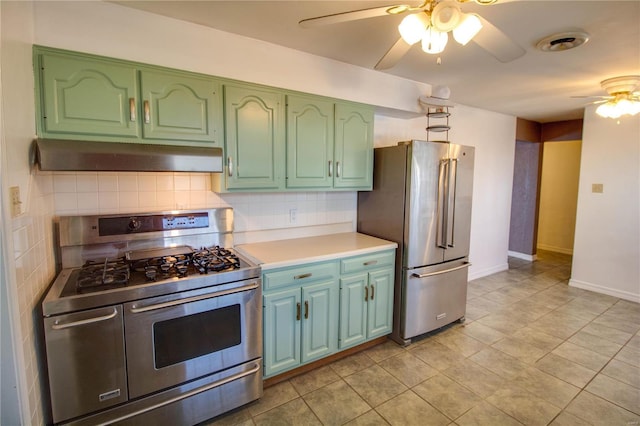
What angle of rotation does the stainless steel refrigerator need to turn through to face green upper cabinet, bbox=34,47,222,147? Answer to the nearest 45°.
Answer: approximately 90° to its right

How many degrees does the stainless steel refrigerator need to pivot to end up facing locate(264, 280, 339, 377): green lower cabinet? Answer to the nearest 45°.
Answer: approximately 90° to its right

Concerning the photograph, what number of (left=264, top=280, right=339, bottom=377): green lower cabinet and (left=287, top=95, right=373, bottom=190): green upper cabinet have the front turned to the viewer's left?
0

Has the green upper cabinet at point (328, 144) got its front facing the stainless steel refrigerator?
no

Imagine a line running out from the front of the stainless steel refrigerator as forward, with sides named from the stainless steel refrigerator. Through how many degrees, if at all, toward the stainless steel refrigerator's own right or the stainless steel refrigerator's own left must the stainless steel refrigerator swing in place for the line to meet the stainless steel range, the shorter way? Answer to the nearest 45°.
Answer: approximately 90° to the stainless steel refrigerator's own right

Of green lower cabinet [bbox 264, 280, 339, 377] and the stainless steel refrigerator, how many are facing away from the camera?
0

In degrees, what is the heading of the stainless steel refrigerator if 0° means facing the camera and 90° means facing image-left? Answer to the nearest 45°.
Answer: approximately 315°

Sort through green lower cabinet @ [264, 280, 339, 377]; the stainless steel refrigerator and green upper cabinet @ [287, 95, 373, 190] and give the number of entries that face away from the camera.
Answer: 0

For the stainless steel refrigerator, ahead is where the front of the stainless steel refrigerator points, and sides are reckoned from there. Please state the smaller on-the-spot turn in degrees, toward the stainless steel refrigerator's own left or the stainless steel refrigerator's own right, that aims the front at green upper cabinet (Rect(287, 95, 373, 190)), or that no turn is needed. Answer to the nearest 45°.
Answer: approximately 90° to the stainless steel refrigerator's own right

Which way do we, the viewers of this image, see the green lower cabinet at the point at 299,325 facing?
facing the viewer and to the right of the viewer

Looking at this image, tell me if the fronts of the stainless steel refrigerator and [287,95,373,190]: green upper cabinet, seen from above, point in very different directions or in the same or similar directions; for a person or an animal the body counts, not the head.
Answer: same or similar directions

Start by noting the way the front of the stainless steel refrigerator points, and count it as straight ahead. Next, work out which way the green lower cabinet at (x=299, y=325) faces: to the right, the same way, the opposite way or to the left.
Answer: the same way

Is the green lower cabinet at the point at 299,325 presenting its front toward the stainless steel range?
no

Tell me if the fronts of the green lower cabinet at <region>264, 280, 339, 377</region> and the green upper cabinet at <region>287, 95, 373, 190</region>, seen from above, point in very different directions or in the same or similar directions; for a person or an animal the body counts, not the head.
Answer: same or similar directions

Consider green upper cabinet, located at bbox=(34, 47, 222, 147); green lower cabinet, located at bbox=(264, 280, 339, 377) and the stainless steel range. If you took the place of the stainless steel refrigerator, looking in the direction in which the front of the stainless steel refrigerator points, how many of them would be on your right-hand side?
3

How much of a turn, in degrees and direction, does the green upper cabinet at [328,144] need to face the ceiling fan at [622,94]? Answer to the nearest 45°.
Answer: approximately 45° to its left

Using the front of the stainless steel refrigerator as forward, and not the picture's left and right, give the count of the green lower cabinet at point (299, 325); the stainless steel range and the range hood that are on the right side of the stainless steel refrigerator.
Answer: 3
